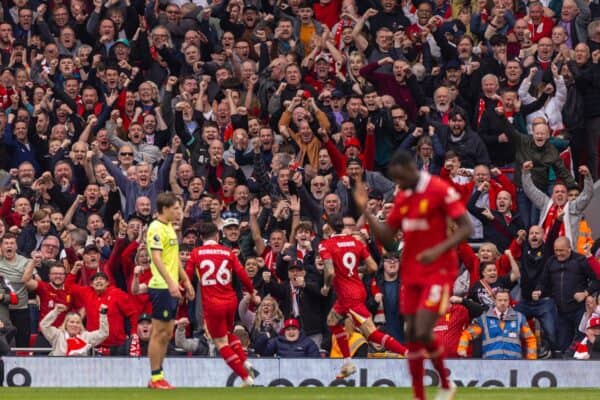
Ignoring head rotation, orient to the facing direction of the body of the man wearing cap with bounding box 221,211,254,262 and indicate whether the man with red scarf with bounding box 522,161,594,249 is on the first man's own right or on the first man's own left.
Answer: on the first man's own left

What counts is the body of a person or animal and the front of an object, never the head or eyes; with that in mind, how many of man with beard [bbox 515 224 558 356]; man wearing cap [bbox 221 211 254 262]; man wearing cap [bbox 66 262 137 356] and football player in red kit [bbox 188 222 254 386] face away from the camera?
1

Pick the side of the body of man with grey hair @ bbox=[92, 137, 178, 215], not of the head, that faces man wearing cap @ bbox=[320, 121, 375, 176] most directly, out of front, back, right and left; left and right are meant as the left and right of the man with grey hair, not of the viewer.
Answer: left

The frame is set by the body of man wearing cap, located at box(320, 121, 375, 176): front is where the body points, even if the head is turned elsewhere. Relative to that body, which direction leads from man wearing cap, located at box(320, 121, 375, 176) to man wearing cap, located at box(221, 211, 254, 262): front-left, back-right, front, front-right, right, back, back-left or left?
front-right

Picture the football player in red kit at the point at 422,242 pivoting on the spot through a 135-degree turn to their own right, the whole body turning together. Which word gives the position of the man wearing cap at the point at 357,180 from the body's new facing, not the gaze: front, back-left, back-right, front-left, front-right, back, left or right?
front

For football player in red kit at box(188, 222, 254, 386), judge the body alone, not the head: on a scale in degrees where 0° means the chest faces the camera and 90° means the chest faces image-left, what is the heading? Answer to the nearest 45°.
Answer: approximately 180°

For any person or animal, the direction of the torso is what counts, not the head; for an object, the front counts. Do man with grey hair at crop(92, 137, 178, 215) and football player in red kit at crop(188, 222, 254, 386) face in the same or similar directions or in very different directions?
very different directions

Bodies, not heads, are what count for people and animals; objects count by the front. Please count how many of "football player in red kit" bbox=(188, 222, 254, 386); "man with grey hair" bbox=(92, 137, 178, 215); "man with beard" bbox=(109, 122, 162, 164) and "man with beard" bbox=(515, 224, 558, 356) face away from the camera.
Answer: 1
